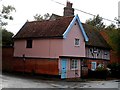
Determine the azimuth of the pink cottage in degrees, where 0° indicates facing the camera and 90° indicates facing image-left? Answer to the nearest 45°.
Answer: approximately 315°

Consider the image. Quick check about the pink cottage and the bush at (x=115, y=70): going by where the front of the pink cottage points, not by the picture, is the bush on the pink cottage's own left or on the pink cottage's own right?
on the pink cottage's own left
